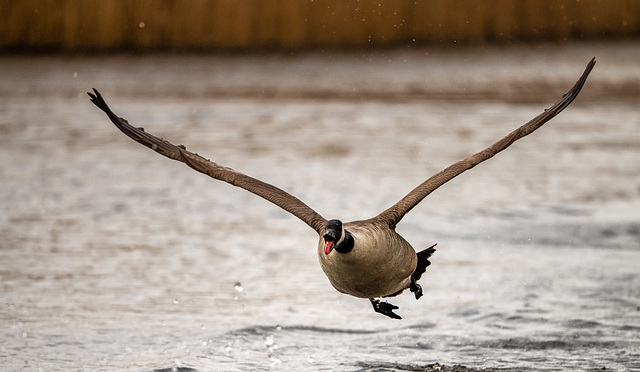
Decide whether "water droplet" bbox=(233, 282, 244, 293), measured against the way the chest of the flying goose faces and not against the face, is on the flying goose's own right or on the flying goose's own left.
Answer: on the flying goose's own right

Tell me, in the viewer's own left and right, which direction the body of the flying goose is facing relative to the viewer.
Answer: facing the viewer and to the left of the viewer
